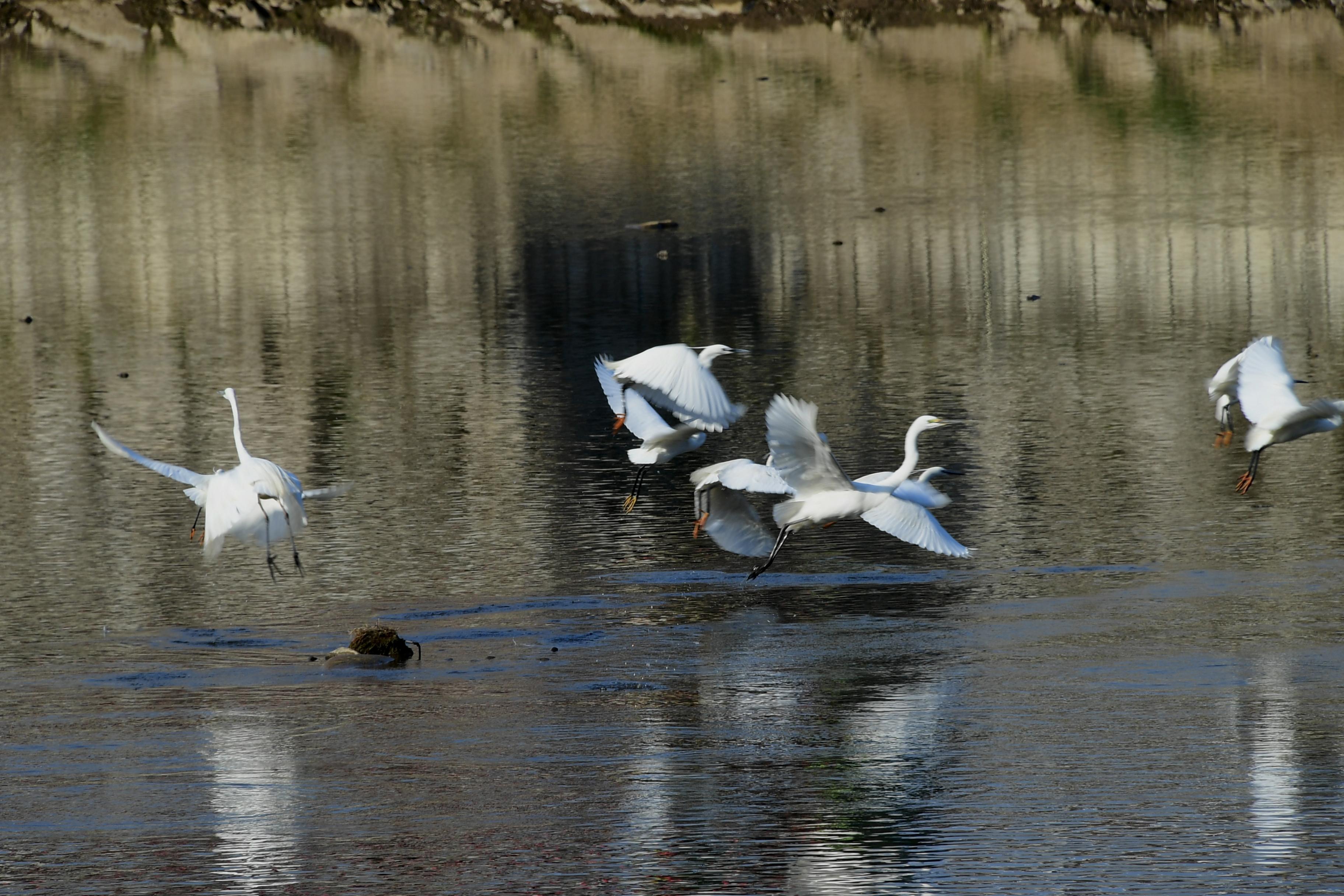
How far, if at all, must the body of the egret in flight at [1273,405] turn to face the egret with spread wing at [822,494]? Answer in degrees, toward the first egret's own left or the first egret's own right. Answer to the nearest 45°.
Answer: approximately 180°

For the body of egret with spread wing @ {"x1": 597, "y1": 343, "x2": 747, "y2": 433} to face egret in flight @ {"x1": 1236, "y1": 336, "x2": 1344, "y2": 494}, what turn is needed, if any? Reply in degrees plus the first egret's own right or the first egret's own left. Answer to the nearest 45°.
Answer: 0° — it already faces it

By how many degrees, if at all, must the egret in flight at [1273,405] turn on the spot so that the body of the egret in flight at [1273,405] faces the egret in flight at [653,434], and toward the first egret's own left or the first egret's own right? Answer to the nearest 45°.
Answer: approximately 135° to the first egret's own left

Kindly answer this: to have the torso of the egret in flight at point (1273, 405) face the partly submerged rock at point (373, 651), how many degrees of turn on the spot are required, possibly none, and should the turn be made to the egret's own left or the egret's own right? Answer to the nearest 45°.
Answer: approximately 180°

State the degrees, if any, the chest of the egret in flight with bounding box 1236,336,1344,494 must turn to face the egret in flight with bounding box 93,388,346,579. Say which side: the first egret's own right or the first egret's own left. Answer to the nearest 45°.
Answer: approximately 180°

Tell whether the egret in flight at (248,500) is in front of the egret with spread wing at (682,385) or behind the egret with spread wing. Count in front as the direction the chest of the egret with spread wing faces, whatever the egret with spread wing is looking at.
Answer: behind

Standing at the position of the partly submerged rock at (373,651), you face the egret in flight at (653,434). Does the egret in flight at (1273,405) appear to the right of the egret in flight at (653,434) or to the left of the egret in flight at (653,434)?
right

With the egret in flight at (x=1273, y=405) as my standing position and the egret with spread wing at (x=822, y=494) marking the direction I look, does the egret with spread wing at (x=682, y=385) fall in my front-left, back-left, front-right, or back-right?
front-right

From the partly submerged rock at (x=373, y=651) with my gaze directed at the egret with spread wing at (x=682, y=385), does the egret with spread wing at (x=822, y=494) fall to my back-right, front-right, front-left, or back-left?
front-right

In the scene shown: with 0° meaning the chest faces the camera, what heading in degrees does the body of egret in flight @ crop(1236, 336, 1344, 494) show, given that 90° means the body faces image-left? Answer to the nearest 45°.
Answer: approximately 225°

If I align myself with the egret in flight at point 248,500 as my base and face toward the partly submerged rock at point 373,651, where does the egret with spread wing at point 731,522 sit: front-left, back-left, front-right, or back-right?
front-left

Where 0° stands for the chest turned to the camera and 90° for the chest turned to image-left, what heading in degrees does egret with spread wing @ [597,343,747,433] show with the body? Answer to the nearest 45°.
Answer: approximately 270°

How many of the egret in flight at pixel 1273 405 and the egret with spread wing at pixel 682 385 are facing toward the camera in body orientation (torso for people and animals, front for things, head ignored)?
0

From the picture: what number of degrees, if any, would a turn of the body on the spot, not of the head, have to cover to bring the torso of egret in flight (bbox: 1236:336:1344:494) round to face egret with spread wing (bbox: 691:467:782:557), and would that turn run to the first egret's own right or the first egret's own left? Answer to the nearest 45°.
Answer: approximately 135° to the first egret's own left

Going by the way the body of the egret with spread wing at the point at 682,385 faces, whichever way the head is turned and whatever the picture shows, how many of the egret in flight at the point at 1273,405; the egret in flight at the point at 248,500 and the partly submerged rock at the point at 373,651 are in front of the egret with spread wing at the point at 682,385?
1
